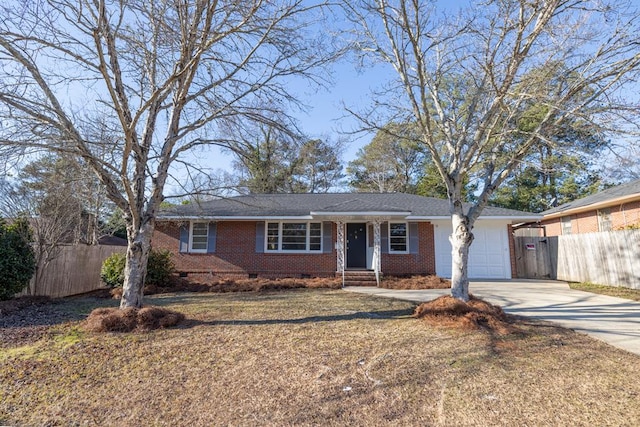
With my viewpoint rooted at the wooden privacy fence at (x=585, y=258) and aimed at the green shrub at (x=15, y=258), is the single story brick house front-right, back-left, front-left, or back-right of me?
front-right

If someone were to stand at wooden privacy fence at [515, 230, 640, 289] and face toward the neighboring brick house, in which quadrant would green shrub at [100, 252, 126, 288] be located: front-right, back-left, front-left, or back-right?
back-left

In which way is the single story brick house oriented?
toward the camera

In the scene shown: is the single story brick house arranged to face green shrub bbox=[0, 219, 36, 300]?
no

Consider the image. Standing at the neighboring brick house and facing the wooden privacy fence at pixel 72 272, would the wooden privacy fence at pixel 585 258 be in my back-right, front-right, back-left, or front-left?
front-left

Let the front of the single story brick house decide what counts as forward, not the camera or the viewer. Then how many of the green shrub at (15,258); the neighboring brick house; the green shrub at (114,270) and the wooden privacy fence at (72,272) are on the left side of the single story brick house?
1

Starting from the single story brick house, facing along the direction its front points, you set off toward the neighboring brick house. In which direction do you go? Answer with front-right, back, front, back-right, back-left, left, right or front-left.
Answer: left

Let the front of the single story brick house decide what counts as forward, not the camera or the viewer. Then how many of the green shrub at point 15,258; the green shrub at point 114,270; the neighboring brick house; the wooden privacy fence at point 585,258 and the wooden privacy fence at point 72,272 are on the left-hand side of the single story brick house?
2

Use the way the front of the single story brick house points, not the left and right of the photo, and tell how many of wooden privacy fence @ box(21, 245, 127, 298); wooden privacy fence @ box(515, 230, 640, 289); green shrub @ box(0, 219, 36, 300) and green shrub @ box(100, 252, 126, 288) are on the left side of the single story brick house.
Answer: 1

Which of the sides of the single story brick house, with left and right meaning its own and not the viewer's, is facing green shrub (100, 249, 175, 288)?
right

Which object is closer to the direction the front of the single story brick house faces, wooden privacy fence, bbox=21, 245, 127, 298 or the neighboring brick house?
the wooden privacy fence

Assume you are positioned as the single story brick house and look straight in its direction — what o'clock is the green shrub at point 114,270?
The green shrub is roughly at 2 o'clock from the single story brick house.

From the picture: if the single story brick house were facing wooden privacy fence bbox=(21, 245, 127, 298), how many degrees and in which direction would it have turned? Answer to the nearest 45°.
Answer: approximately 90° to its right

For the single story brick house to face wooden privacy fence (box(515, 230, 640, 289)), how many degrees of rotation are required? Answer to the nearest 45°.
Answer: approximately 90° to its left
